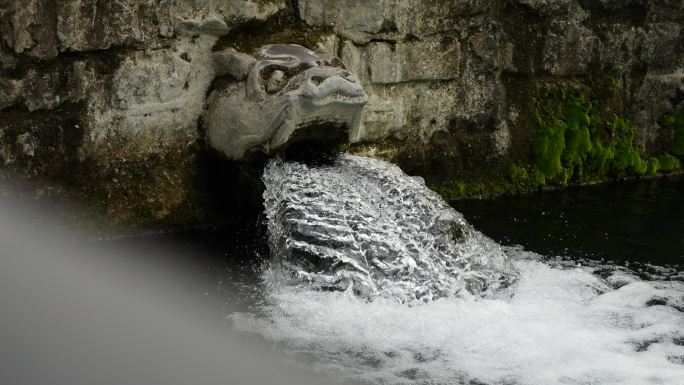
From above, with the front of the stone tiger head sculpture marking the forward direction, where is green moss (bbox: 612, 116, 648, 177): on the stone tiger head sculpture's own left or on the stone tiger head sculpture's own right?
on the stone tiger head sculpture's own left

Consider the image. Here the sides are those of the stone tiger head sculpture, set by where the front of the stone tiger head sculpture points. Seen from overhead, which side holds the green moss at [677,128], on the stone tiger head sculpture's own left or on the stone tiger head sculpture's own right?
on the stone tiger head sculpture's own left

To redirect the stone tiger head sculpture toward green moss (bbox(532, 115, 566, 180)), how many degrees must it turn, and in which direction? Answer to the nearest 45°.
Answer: approximately 90° to its left

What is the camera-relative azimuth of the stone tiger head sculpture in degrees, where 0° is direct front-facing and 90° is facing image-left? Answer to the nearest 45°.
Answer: approximately 315°

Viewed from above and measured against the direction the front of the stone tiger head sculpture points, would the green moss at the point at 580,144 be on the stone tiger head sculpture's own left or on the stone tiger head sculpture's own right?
on the stone tiger head sculpture's own left
